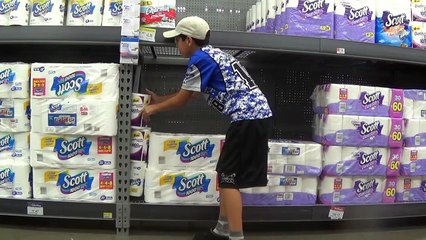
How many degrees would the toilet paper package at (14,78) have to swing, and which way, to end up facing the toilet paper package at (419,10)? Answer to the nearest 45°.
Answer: approximately 90° to its left

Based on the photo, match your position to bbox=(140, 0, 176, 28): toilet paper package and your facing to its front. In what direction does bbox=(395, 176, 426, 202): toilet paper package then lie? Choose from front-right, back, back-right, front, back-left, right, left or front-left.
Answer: left

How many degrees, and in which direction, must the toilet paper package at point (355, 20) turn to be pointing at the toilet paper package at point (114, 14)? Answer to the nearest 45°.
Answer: approximately 45° to its right

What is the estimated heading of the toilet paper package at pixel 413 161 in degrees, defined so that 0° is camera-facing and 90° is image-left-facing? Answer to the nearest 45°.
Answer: approximately 0°
